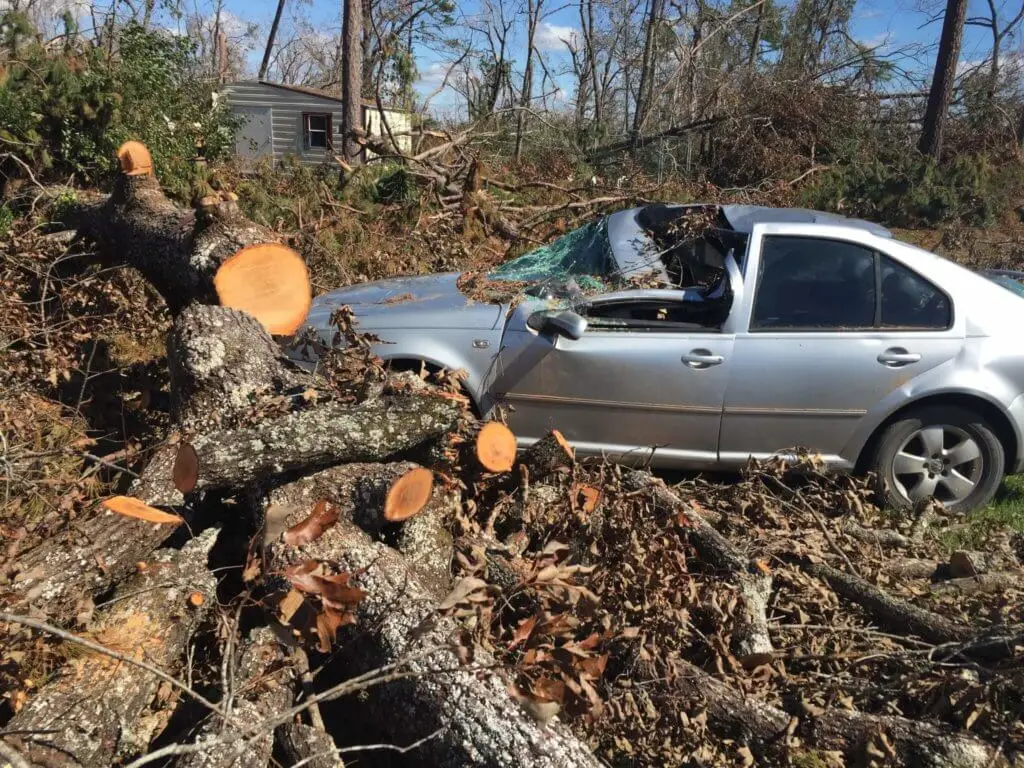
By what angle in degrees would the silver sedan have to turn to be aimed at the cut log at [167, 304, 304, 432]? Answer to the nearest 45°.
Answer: approximately 45° to its left

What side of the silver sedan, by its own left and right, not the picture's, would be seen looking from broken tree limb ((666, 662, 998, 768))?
left

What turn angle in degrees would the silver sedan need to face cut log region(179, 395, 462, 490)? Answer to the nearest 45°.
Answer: approximately 45° to its left

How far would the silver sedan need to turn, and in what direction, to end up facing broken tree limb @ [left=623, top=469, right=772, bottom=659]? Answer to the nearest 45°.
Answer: approximately 90° to its left

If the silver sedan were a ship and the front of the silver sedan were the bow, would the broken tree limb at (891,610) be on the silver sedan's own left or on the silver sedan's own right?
on the silver sedan's own left

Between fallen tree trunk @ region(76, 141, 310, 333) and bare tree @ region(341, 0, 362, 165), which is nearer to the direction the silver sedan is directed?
the fallen tree trunk

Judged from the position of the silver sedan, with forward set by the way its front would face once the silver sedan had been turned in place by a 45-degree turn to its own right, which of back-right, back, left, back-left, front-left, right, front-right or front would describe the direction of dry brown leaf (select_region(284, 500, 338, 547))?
left

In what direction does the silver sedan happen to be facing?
to the viewer's left

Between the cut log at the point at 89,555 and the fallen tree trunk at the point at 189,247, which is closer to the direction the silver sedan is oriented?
the fallen tree trunk

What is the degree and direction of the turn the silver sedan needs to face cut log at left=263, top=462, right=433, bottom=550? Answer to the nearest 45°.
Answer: approximately 45° to its left

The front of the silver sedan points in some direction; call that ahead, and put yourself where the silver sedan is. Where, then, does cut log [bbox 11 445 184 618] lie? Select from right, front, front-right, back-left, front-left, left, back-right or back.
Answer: front-left

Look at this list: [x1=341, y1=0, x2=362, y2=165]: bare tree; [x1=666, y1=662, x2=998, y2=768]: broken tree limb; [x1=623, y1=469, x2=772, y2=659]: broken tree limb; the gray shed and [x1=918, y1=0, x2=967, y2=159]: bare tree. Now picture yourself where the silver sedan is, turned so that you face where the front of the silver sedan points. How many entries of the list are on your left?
2

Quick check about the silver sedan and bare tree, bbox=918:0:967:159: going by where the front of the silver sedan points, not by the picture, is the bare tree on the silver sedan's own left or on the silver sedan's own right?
on the silver sedan's own right

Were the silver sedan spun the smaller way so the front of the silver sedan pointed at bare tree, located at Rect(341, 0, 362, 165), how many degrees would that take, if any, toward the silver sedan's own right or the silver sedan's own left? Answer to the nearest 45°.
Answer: approximately 45° to the silver sedan's own right

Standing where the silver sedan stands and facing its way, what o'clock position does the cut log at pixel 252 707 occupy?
The cut log is roughly at 10 o'clock from the silver sedan.
